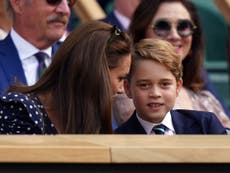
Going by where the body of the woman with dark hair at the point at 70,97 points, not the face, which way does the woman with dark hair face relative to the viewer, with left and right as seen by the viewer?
facing away from the viewer and to the right of the viewer

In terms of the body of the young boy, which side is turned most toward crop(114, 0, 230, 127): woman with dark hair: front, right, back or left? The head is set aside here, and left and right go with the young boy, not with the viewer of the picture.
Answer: back

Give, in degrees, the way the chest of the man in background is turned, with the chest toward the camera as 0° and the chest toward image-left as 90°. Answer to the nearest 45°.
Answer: approximately 315°

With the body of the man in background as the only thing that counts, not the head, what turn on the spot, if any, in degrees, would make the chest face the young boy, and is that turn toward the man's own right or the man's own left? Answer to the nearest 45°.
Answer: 0° — they already face them

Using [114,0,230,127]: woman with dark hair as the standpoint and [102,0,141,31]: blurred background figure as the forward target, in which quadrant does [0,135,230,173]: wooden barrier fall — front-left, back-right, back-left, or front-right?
back-left

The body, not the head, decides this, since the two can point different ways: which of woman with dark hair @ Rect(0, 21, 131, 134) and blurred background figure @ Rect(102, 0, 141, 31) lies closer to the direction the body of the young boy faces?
the woman with dark hair

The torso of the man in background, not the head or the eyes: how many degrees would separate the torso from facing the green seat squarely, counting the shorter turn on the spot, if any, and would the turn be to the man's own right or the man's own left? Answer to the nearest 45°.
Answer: approximately 90° to the man's own left

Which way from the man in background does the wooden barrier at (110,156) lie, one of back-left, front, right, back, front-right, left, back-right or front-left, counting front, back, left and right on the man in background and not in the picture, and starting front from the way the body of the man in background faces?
front-right

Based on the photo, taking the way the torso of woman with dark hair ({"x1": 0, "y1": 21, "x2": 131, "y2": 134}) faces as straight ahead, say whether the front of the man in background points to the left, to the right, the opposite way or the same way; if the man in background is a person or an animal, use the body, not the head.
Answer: to the right

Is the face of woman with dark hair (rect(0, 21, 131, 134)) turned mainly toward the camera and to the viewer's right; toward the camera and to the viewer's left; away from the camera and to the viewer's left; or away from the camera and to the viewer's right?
away from the camera and to the viewer's right

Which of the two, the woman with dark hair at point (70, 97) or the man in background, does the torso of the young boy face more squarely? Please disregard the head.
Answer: the woman with dark hair

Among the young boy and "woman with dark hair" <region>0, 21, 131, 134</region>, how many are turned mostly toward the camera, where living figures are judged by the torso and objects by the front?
1
